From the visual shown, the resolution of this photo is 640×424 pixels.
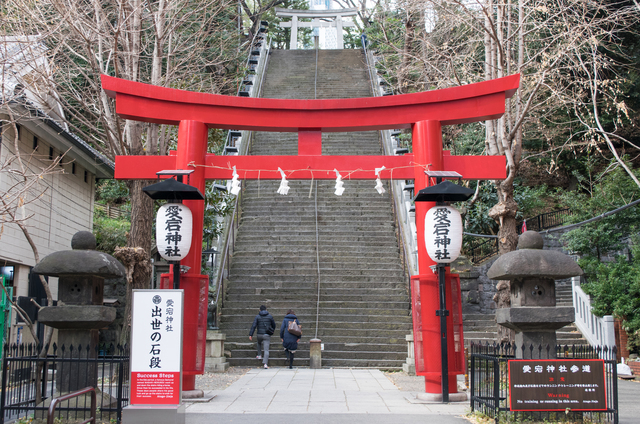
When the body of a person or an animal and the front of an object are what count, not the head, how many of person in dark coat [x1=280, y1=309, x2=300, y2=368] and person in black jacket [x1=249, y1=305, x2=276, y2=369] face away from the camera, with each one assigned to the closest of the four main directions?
2

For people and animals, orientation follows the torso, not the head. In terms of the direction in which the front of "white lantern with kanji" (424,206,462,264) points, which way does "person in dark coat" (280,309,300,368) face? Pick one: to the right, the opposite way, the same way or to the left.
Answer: the opposite way

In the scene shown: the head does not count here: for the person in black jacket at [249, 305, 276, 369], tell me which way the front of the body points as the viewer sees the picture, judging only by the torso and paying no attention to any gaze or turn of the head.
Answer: away from the camera

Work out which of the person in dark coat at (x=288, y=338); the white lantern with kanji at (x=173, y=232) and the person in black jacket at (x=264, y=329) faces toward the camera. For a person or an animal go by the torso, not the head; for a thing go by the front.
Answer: the white lantern with kanji

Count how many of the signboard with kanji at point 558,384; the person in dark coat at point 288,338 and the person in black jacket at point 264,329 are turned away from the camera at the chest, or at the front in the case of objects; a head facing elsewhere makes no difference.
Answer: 2

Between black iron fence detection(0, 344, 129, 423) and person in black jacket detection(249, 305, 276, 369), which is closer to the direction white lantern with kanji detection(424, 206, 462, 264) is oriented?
the black iron fence

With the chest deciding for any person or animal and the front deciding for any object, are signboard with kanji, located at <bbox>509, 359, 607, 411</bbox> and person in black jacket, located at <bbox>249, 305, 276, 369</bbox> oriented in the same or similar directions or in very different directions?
very different directions

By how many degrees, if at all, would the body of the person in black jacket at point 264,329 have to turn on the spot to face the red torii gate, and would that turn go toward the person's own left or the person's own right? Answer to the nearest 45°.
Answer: approximately 180°

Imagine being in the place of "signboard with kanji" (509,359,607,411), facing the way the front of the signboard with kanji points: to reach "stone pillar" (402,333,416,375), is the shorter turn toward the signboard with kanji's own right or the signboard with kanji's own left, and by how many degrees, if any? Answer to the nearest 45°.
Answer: approximately 135° to the signboard with kanji's own right

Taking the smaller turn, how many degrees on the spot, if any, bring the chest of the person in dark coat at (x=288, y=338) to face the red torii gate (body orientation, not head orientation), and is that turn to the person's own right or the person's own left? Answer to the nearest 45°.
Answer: approximately 180°

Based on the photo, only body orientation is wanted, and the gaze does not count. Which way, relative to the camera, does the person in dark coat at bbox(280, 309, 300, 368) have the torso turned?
away from the camera

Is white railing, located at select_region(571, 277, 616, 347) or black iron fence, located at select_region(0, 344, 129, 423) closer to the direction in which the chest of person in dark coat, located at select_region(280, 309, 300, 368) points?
the white railing

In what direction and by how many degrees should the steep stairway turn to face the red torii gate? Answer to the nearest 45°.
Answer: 0° — it already faces it
